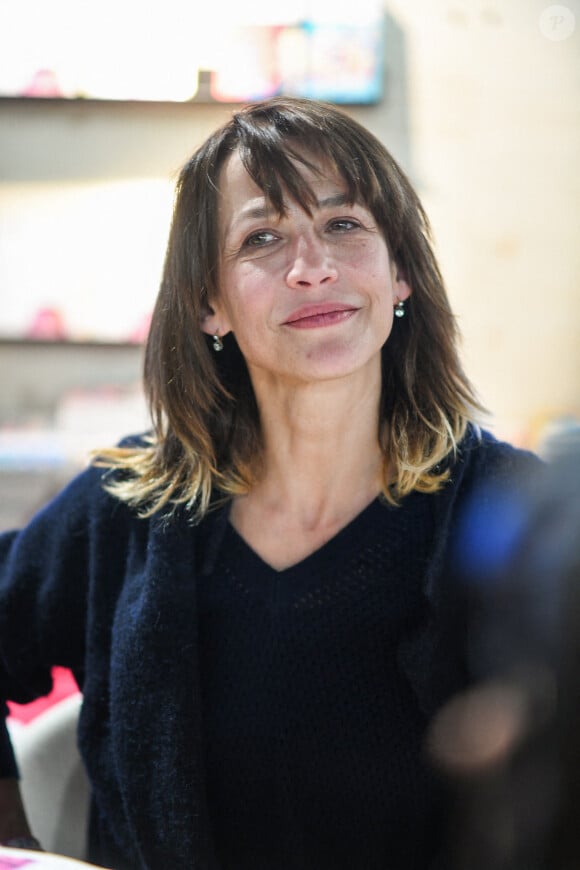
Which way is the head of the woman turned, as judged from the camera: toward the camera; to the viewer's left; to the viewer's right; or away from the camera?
toward the camera

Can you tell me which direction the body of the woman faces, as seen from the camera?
toward the camera

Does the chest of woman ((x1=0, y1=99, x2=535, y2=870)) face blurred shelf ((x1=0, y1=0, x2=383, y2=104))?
no
